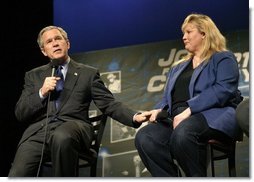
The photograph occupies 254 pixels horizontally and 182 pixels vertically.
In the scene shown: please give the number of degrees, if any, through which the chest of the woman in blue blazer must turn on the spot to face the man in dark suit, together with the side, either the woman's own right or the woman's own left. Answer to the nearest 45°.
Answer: approximately 45° to the woman's own right

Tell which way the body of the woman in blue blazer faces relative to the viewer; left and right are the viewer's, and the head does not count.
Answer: facing the viewer and to the left of the viewer
